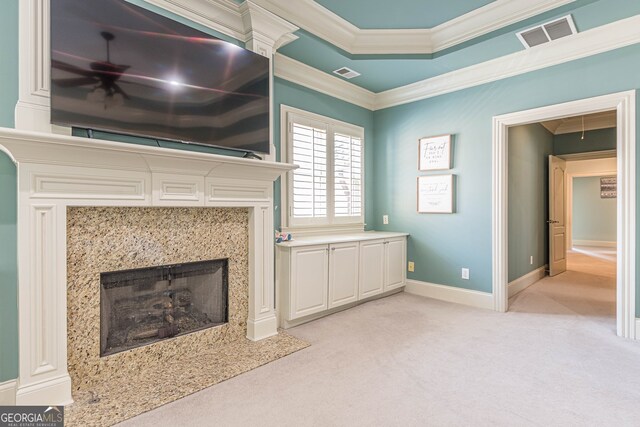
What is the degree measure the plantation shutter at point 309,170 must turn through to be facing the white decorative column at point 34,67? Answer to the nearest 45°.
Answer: approximately 90° to its right

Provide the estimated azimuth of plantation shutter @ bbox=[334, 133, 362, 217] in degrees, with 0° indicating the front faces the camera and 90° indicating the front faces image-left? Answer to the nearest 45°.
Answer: approximately 315°

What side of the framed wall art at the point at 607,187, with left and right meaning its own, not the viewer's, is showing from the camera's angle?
front

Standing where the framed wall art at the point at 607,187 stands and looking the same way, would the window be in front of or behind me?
in front

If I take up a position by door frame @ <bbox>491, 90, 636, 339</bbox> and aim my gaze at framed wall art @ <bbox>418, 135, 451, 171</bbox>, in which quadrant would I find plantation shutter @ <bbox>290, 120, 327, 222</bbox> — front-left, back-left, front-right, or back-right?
front-left

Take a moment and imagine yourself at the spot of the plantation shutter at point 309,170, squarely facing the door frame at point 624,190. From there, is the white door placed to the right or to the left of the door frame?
left

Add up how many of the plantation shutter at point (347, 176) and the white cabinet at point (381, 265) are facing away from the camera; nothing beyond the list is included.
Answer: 0

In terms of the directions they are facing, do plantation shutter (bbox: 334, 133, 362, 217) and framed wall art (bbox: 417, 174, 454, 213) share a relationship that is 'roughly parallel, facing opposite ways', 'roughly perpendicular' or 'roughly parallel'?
roughly perpendicular

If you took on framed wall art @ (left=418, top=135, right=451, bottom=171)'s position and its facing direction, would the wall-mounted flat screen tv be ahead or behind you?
ahead

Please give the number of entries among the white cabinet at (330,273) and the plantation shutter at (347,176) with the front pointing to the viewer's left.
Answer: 0

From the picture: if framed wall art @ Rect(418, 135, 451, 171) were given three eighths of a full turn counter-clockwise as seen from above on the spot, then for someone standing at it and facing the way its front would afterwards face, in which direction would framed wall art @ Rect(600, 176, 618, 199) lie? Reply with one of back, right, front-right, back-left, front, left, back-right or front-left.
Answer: front-left

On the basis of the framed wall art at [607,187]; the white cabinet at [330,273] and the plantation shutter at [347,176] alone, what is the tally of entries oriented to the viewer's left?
0

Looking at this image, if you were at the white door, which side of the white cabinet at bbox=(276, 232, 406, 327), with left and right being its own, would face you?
left

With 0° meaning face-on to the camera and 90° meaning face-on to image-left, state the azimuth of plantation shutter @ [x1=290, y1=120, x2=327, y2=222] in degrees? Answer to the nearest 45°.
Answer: approximately 315°

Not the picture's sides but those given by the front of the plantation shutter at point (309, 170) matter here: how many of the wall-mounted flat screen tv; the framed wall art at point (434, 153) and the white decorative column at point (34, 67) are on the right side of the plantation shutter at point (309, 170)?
2

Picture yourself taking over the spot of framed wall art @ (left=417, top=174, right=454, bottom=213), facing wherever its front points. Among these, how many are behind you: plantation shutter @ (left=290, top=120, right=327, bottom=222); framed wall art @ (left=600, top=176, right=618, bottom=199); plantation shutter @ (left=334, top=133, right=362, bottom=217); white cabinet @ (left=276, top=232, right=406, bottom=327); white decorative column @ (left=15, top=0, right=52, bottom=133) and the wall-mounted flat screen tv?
1

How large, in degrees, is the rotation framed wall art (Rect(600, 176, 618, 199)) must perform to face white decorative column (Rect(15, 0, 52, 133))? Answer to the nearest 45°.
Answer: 0° — it already faces it
